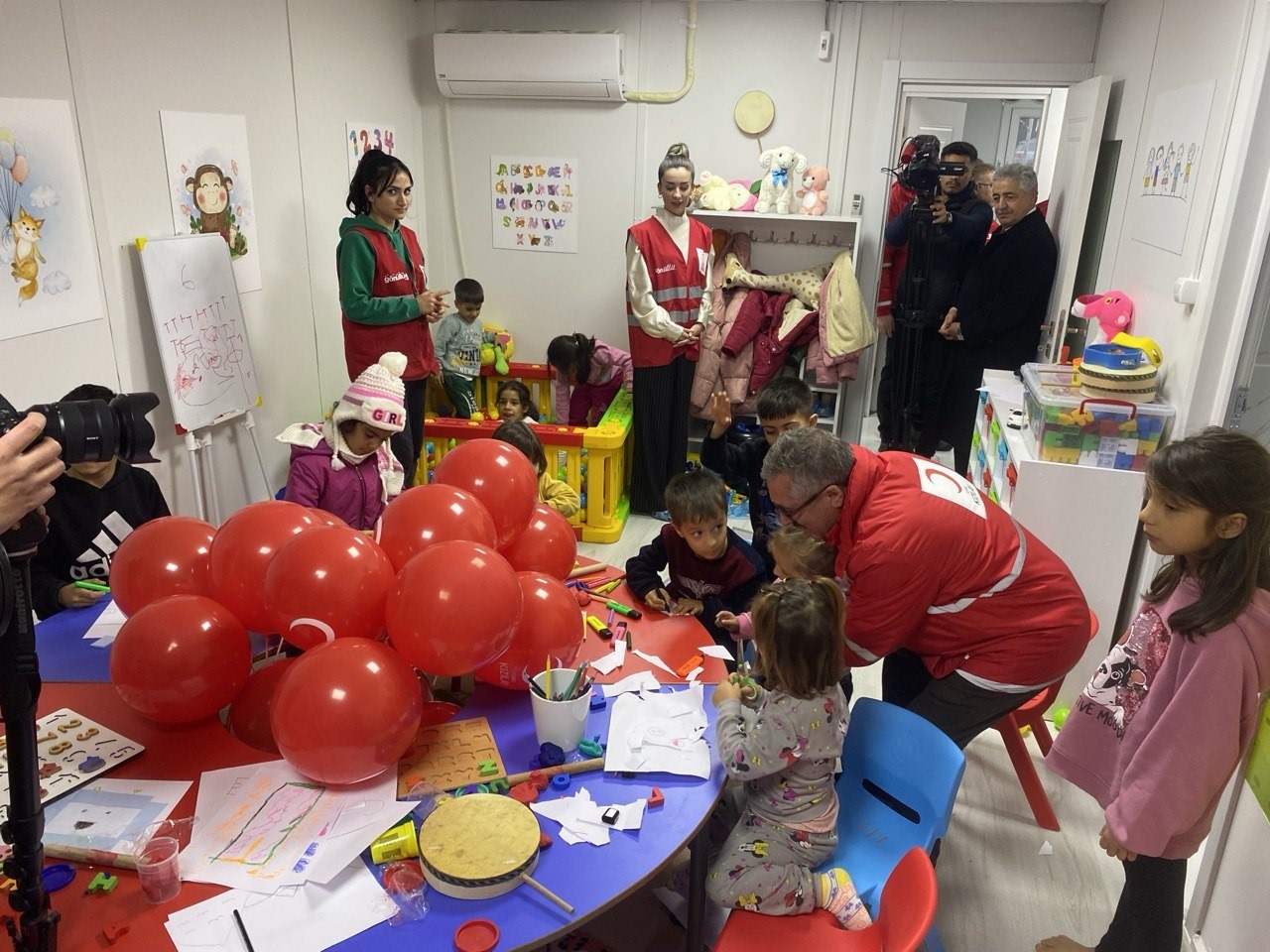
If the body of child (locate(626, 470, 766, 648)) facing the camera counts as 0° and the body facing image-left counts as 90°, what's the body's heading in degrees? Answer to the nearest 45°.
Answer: approximately 0°

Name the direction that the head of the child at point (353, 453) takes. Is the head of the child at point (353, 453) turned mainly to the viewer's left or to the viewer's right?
to the viewer's right

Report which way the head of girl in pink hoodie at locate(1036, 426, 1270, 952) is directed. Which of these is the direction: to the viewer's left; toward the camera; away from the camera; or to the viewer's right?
to the viewer's left

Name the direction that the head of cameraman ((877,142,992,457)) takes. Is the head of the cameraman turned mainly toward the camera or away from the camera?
toward the camera

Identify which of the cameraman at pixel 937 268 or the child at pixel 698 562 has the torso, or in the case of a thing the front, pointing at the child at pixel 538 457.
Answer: the cameraman

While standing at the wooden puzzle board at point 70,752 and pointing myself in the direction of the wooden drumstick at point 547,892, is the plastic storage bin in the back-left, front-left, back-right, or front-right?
front-left

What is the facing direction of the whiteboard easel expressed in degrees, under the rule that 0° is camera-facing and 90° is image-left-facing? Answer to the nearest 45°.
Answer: approximately 315°

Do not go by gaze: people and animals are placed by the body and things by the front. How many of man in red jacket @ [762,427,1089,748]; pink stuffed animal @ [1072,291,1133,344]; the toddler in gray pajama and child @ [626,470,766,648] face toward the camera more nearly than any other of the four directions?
1

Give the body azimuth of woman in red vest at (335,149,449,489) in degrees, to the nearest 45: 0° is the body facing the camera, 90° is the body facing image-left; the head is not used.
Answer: approximately 315°

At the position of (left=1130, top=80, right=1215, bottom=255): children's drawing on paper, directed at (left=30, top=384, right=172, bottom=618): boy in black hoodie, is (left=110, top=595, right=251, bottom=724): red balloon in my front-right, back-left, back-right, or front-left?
front-left

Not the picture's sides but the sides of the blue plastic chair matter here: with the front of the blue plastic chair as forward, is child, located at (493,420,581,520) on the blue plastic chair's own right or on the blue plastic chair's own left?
on the blue plastic chair's own right

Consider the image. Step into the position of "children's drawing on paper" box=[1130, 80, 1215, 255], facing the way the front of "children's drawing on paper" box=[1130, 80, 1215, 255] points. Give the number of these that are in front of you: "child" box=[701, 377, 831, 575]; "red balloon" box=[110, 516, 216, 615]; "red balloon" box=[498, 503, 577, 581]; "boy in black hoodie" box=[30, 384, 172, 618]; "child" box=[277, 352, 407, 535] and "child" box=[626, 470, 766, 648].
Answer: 6

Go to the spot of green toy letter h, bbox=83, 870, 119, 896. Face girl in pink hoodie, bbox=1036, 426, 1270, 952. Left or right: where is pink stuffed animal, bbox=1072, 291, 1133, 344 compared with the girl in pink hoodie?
left

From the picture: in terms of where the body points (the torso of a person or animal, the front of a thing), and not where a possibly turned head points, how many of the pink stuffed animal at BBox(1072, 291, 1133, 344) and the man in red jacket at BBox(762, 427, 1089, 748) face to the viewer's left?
2

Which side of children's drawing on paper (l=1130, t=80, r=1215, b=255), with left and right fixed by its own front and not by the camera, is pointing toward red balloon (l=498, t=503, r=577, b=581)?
front

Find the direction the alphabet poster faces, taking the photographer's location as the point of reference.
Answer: facing the viewer

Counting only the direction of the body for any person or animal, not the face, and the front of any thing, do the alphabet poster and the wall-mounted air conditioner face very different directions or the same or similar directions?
same or similar directions
